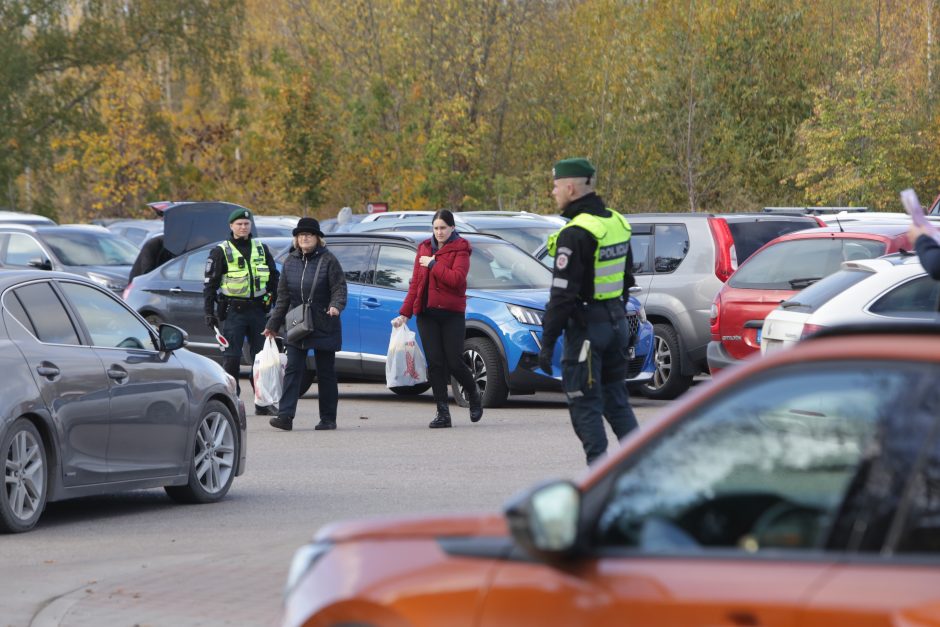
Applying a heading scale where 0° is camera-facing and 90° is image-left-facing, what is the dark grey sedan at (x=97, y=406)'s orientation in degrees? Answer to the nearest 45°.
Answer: approximately 225°

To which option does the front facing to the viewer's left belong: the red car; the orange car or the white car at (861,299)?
the orange car

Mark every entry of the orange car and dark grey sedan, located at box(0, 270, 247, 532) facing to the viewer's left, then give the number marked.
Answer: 1

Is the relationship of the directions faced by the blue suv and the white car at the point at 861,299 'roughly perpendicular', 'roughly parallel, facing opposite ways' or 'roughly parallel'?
roughly perpendicular

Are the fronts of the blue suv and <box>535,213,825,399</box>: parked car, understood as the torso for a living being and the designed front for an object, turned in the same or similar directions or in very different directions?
very different directions

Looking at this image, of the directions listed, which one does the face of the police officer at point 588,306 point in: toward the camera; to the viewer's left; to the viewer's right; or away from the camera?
to the viewer's left

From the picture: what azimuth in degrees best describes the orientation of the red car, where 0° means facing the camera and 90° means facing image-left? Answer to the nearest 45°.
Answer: approximately 225°

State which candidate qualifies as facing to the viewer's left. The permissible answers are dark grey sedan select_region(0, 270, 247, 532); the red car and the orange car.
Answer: the orange car

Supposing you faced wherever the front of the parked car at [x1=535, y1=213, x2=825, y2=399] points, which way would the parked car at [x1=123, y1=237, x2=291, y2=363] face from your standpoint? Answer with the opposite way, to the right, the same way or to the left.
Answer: the opposite way

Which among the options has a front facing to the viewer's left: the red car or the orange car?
the orange car

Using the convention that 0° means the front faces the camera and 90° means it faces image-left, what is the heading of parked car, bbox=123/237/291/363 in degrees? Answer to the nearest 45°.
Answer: approximately 315°

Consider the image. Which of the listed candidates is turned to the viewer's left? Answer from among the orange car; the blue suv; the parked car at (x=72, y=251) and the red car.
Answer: the orange car
